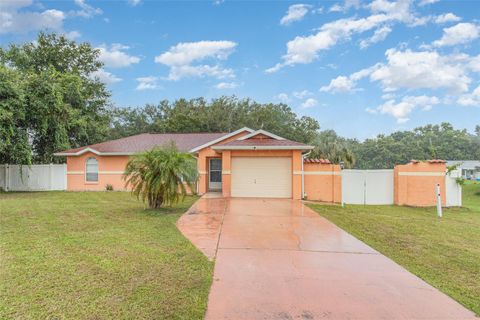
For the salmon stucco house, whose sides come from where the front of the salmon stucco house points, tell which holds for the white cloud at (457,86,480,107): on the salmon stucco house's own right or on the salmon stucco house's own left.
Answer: on the salmon stucco house's own left

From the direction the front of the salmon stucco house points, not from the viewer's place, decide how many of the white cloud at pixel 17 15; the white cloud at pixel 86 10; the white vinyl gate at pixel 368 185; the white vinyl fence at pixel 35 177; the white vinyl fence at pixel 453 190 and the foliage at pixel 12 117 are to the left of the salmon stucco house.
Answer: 2

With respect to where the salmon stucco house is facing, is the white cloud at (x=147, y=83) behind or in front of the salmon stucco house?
behind

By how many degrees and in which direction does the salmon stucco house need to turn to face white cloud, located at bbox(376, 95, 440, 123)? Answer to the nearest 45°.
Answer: approximately 135° to its left

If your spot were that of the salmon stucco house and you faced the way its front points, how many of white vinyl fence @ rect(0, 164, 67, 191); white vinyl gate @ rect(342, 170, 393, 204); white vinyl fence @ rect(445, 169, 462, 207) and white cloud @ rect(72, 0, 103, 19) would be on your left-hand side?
2

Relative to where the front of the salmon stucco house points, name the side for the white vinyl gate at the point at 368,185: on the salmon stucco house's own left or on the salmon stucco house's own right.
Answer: on the salmon stucco house's own left

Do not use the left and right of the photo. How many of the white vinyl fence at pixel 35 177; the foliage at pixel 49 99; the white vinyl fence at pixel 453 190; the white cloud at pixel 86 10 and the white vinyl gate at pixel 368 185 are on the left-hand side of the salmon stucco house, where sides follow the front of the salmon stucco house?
2

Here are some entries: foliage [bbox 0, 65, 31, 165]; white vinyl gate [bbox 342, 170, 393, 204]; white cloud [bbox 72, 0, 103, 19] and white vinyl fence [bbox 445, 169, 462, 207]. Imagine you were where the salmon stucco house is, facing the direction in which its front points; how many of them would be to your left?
2

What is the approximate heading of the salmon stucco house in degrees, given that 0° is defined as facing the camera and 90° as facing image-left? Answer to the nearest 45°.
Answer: approximately 0°
